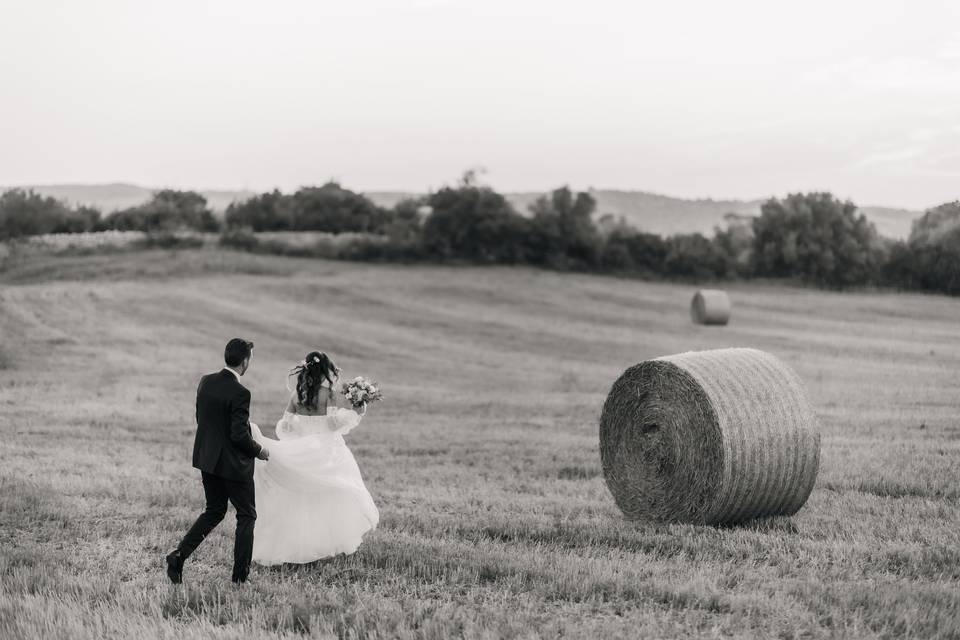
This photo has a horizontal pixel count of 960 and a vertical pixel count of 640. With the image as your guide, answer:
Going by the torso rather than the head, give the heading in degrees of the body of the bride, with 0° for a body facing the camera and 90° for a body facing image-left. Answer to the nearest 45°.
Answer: approximately 180°

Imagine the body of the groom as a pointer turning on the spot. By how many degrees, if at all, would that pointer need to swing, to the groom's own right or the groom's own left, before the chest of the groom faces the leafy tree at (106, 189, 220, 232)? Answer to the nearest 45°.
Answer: approximately 45° to the groom's own left

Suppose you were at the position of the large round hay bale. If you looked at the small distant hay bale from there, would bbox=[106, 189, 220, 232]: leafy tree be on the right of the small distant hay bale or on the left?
left

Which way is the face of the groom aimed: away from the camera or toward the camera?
away from the camera

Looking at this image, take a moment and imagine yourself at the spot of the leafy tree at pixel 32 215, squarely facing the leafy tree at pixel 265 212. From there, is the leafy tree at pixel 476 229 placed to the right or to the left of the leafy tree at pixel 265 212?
right

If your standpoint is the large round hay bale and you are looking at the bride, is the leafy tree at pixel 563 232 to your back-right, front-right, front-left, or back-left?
back-right

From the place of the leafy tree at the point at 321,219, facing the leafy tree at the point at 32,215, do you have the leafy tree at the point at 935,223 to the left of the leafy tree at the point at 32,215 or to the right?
left

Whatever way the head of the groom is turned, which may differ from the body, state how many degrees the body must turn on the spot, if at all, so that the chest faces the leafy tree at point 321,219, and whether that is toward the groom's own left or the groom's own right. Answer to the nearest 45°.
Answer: approximately 45° to the groom's own left

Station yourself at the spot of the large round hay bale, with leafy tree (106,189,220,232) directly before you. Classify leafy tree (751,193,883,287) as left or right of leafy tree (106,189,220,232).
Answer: right

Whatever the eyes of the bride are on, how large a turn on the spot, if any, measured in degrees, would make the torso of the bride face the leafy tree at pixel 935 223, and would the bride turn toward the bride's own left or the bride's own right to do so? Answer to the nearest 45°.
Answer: approximately 45° to the bride's own right

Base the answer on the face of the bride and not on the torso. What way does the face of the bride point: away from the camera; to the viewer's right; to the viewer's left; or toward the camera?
away from the camera
